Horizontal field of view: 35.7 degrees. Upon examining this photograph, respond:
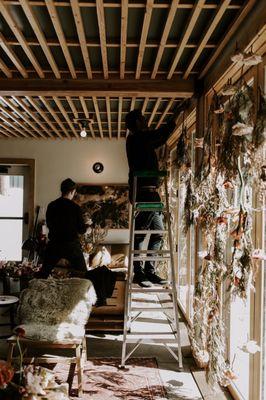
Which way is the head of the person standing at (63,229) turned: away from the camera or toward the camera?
away from the camera

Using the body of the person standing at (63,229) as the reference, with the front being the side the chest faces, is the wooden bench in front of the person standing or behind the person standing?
behind

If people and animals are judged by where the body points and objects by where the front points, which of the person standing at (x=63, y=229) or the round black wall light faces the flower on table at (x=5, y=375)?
the round black wall light

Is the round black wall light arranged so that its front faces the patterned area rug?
yes

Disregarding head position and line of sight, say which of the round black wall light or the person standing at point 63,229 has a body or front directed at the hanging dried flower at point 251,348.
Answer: the round black wall light

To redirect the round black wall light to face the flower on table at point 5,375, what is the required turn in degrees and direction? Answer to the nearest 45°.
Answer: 0° — it already faces it

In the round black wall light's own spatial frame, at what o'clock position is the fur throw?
The fur throw is roughly at 12 o'clock from the round black wall light.

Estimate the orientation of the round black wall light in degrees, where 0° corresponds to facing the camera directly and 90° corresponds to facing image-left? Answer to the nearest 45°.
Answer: approximately 0°

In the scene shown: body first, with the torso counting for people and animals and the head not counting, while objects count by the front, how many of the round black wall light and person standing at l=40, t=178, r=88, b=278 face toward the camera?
1
